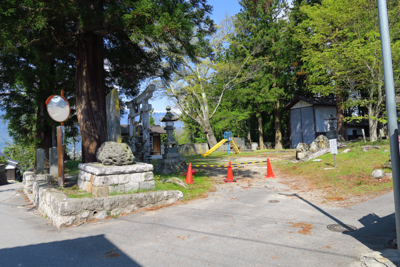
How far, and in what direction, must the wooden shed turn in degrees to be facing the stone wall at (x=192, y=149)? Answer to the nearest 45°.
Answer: approximately 45° to its right

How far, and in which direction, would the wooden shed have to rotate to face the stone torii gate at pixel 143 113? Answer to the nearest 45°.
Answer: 0° — it already faces it

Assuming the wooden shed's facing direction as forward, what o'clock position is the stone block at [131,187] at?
The stone block is roughly at 11 o'clock from the wooden shed.

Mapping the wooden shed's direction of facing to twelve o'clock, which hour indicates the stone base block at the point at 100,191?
The stone base block is roughly at 11 o'clock from the wooden shed.

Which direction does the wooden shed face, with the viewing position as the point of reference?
facing the viewer and to the left of the viewer

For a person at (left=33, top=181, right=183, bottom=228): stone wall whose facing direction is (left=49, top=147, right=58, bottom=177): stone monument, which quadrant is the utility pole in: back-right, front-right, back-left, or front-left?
back-right

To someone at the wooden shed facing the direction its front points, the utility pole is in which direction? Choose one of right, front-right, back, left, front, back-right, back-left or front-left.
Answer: front-left

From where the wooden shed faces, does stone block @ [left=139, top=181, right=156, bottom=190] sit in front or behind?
in front

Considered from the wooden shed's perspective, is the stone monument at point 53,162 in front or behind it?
in front
